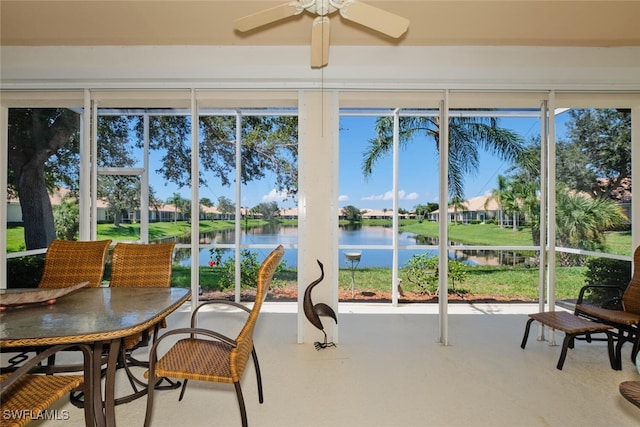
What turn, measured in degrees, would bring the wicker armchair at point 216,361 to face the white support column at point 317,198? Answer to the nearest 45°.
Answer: approximately 135° to its right

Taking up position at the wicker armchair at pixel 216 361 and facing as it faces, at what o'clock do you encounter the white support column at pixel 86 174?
The white support column is roughly at 2 o'clock from the wicker armchair.

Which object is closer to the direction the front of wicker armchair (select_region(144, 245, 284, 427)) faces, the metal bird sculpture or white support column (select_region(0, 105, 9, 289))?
the white support column

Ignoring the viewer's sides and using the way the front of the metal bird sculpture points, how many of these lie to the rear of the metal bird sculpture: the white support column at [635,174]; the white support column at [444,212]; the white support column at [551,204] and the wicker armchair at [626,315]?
4

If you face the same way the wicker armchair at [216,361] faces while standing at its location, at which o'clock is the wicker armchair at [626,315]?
the wicker armchair at [626,315] is roughly at 6 o'clock from the wicker armchair at [216,361].

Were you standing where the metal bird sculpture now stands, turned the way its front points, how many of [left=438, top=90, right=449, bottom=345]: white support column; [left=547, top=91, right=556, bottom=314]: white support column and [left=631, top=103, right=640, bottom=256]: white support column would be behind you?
3

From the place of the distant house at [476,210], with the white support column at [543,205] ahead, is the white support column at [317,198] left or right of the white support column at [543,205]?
right

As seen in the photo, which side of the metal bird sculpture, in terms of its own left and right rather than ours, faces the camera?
left

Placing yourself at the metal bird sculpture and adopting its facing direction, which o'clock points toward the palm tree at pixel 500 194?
The palm tree is roughly at 5 o'clock from the metal bird sculpture.

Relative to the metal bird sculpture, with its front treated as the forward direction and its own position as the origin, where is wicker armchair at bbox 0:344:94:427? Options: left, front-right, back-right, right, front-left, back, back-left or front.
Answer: front-left

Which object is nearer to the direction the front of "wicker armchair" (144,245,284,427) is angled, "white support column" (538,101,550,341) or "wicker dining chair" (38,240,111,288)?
the wicker dining chair

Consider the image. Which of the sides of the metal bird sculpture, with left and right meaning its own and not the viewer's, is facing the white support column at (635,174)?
back

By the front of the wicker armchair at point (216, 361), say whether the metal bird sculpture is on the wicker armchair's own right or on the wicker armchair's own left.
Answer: on the wicker armchair's own right

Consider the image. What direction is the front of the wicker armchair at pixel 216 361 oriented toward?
to the viewer's left

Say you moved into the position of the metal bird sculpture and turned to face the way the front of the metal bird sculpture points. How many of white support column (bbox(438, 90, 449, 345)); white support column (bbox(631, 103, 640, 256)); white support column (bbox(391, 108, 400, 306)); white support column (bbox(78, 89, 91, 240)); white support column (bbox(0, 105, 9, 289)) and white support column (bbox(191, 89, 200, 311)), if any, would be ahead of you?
3

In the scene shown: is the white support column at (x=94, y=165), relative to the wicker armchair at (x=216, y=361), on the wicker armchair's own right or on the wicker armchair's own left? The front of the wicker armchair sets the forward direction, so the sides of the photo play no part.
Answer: on the wicker armchair's own right
